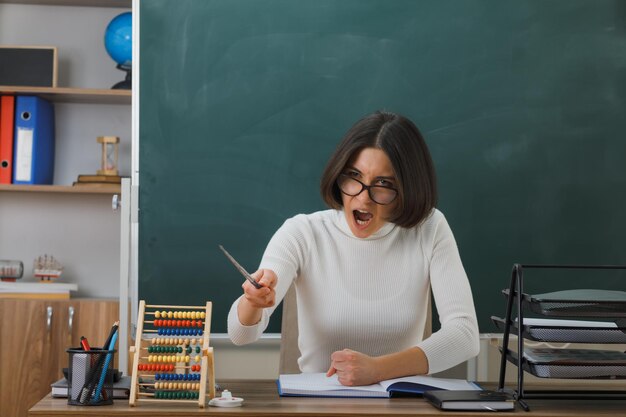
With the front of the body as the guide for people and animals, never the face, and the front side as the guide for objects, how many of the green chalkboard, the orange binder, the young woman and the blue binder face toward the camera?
4

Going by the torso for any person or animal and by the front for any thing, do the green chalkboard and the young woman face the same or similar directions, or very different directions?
same or similar directions

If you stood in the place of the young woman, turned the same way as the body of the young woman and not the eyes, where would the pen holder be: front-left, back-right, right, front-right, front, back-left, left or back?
front-right

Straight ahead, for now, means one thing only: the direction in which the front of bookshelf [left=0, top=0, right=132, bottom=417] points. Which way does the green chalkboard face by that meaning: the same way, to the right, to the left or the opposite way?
the same way

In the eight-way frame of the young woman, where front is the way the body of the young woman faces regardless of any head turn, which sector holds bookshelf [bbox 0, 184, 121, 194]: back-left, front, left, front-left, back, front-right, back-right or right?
back-right

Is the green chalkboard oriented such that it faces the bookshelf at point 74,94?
no

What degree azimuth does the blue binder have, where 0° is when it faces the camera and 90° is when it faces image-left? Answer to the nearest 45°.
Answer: approximately 0°

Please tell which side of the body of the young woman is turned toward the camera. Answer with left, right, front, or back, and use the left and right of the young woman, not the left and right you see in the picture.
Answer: front

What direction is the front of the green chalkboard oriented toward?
toward the camera

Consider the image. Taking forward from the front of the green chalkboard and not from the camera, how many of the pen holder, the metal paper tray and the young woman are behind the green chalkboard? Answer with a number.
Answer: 0

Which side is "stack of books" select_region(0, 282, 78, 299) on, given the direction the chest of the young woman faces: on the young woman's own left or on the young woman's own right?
on the young woman's own right

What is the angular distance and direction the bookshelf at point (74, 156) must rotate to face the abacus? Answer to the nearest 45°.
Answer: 0° — it already faces it

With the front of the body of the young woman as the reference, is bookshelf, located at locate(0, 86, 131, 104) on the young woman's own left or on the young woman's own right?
on the young woman's own right

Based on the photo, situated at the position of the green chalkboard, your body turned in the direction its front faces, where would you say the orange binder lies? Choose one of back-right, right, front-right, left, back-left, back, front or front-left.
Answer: right

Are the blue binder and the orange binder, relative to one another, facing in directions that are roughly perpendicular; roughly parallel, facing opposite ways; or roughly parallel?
roughly parallel

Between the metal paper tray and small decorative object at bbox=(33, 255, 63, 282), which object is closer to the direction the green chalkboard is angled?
the metal paper tray
